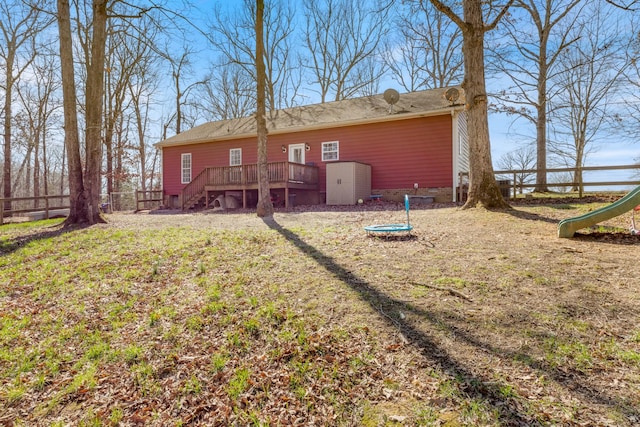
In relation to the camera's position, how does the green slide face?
facing to the left of the viewer

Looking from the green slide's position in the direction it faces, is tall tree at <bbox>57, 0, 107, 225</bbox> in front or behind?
in front

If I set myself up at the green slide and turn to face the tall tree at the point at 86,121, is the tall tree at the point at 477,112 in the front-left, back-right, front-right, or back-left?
front-right

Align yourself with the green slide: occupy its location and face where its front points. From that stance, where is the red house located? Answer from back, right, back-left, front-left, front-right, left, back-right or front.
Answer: front-right
